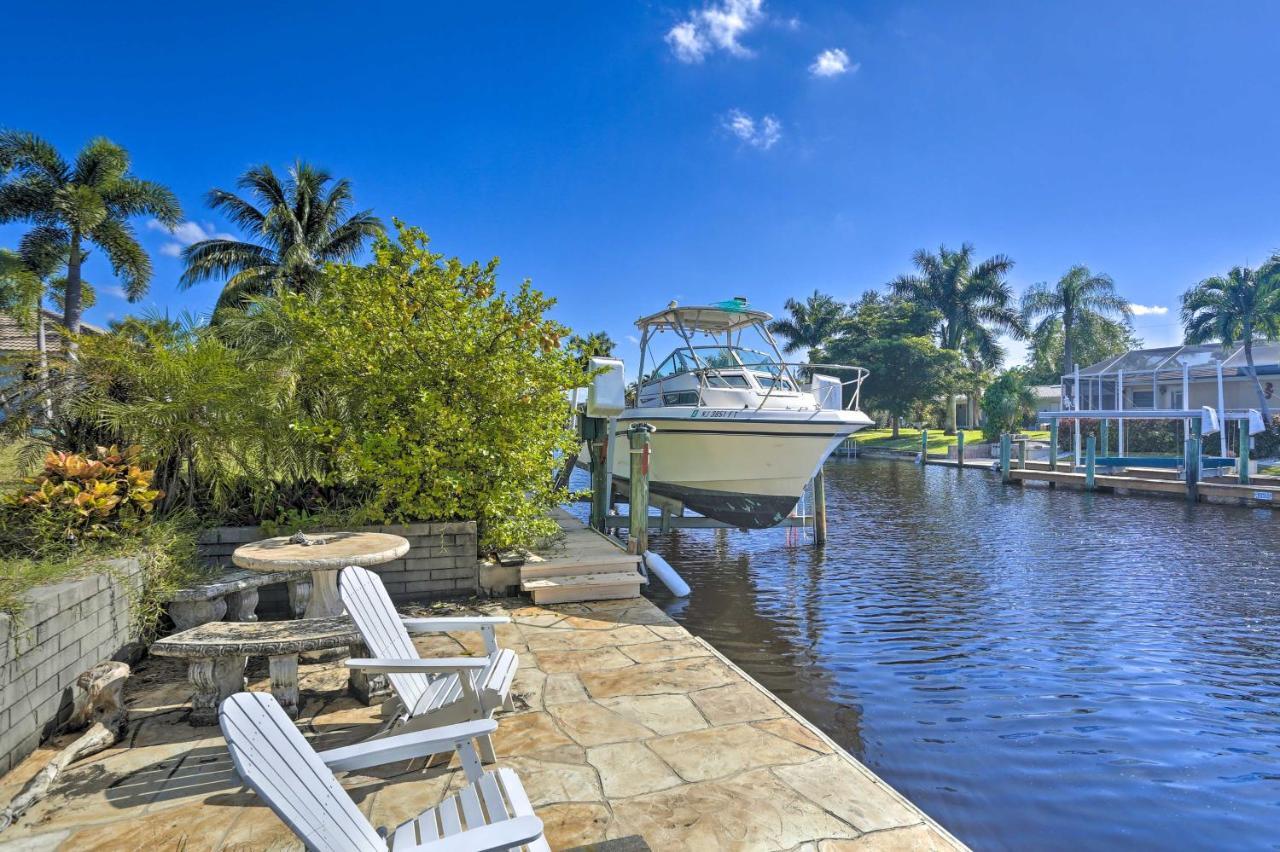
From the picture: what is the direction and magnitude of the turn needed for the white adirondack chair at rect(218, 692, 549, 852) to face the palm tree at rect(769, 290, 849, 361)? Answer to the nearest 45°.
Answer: approximately 45° to its left

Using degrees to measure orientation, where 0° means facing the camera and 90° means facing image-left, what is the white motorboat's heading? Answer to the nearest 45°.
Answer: approximately 315°

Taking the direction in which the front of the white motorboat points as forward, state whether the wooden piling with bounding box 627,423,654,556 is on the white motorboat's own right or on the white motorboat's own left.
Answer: on the white motorboat's own right

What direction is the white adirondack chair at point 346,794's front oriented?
to the viewer's right

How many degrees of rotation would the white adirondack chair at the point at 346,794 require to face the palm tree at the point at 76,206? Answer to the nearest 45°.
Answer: approximately 90° to its left

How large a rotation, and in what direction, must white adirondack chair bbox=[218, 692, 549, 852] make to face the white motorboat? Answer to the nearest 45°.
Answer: approximately 45° to its left
